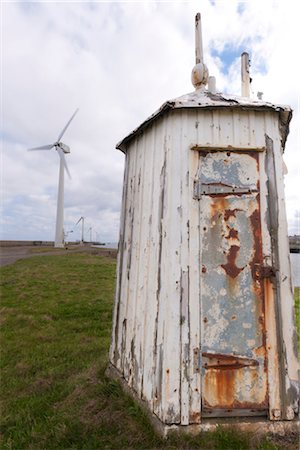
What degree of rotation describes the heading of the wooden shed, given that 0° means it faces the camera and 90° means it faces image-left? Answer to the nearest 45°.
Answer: approximately 0°
